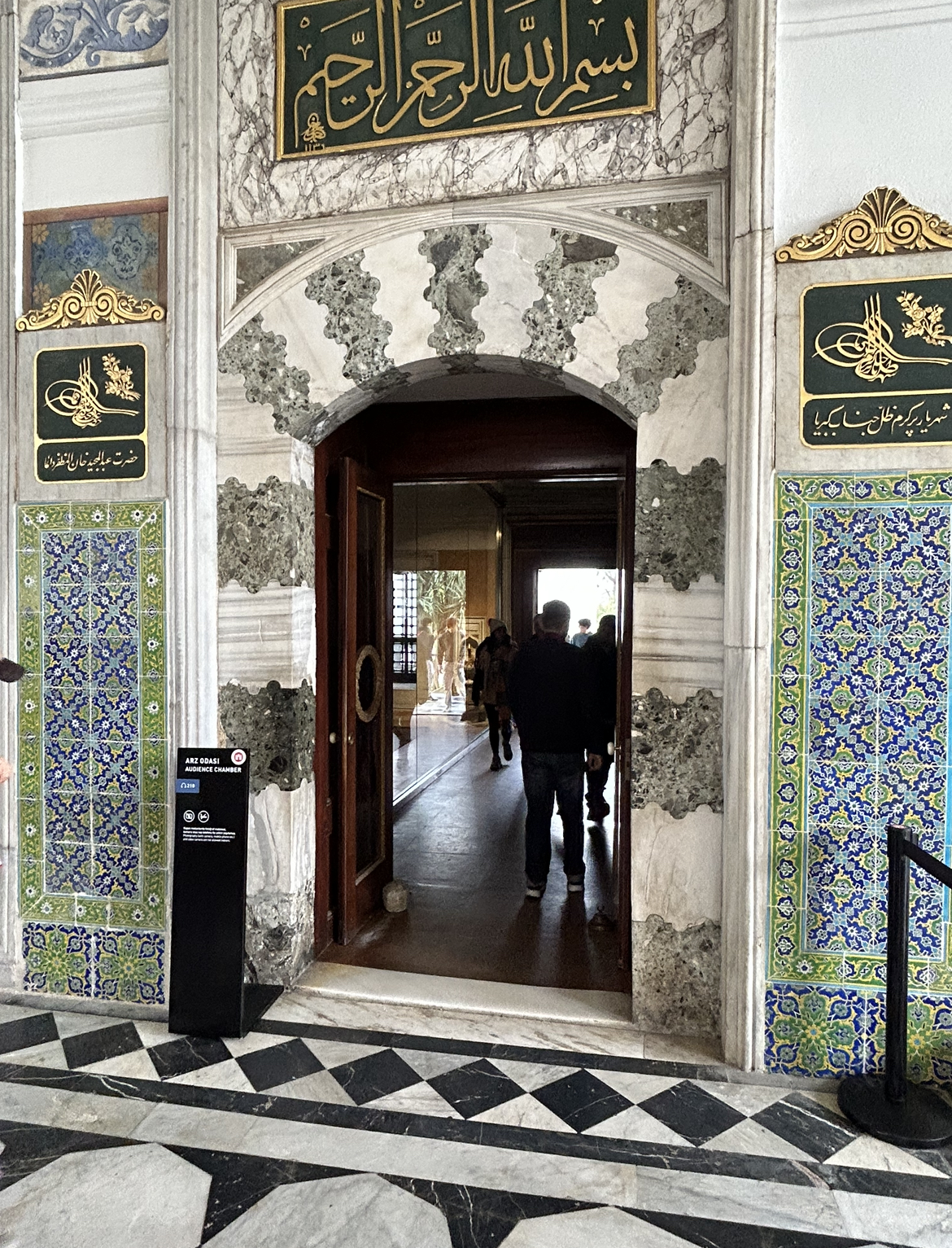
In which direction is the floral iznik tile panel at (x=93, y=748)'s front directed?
toward the camera

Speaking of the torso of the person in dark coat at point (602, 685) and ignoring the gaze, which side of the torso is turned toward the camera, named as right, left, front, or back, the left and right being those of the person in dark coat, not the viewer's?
back

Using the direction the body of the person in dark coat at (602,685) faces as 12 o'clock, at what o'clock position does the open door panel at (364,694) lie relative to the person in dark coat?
The open door panel is roughly at 8 o'clock from the person in dark coat.

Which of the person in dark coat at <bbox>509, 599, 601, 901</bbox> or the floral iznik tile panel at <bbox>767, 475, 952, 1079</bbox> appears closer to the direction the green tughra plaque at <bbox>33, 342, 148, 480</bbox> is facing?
the floral iznik tile panel

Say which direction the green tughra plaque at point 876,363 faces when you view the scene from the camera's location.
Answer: facing the viewer

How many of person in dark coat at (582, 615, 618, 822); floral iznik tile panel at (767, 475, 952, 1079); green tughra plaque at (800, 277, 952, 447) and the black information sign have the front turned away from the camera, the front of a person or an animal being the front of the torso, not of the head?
1

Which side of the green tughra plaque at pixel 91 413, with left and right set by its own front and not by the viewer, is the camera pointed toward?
front

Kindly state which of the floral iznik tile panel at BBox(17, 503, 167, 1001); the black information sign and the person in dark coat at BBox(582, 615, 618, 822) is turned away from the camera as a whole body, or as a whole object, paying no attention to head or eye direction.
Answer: the person in dark coat

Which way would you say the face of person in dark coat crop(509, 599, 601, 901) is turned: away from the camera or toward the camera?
away from the camera

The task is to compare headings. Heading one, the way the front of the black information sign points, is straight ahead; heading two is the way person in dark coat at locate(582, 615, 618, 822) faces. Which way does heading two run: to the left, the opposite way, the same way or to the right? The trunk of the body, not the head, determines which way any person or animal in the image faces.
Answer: the opposite way

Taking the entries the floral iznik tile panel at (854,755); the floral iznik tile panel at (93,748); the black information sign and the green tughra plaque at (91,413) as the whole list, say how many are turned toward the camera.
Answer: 4

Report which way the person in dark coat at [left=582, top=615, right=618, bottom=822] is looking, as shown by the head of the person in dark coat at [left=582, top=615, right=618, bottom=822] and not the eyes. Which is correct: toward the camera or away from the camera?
away from the camera

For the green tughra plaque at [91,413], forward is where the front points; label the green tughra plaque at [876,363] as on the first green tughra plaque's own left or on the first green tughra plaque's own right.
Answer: on the first green tughra plaque's own left

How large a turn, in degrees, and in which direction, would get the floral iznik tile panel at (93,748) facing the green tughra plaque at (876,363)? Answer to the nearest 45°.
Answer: approximately 45° to its left

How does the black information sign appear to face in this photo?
toward the camera
